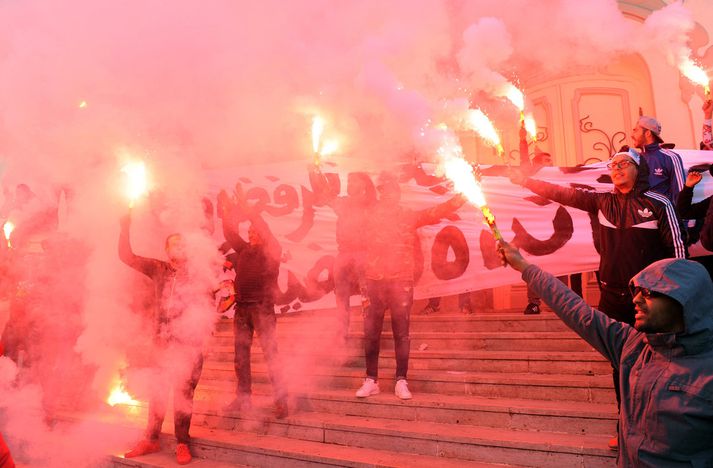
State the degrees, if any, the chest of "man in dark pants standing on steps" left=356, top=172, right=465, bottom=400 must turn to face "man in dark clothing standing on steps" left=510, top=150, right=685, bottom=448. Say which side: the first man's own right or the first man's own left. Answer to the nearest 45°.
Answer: approximately 45° to the first man's own left

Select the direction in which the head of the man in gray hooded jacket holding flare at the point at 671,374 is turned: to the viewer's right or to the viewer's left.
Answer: to the viewer's left

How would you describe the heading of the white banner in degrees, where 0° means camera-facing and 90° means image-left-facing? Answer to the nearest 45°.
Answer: approximately 0°

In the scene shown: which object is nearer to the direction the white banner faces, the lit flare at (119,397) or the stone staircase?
the stone staircase

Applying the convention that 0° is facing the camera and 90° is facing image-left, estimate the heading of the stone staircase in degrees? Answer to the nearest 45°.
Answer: approximately 0°

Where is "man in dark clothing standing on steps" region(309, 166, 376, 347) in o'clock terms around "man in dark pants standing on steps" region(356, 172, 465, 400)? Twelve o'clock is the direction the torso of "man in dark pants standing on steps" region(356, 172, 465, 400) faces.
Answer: "man in dark clothing standing on steps" region(309, 166, 376, 347) is roughly at 5 o'clock from "man in dark pants standing on steps" region(356, 172, 465, 400).

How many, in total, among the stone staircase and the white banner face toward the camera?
2
